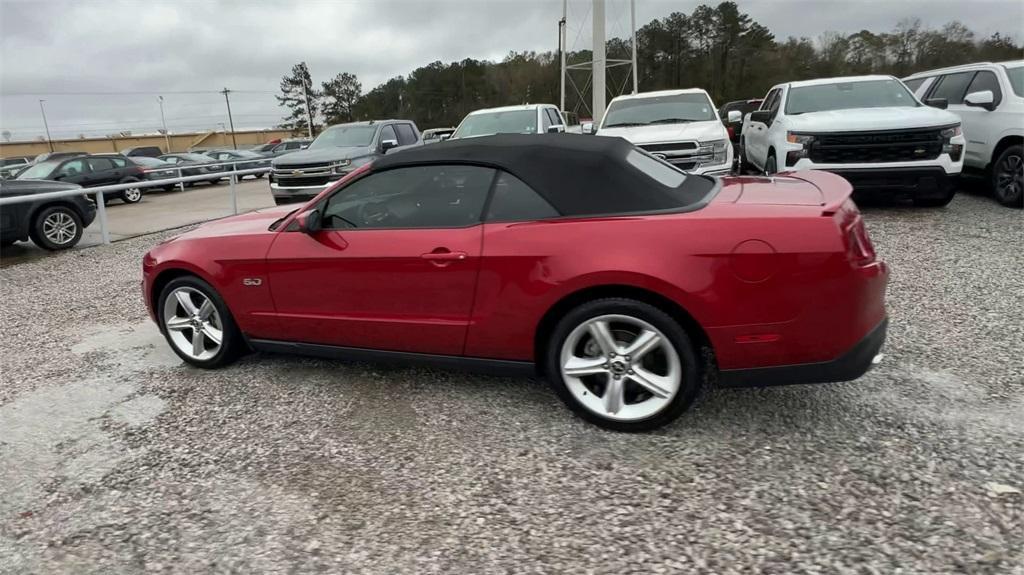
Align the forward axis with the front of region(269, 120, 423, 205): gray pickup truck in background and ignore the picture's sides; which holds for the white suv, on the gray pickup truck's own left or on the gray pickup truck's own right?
on the gray pickup truck's own left

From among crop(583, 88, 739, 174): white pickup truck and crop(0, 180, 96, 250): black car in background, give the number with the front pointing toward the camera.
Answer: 1

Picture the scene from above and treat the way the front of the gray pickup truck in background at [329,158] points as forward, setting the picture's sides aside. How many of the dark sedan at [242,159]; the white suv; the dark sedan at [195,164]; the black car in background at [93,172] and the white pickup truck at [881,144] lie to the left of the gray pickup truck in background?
2

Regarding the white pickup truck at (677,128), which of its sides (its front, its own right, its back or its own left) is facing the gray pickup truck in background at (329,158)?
right

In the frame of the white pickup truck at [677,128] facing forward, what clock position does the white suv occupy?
The white suv is roughly at 9 o'clock from the white pickup truck.

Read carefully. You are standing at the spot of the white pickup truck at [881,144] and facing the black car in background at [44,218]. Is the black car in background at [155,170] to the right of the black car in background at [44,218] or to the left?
right

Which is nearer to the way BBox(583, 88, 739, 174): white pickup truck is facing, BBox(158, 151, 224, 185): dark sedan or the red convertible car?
the red convertible car
